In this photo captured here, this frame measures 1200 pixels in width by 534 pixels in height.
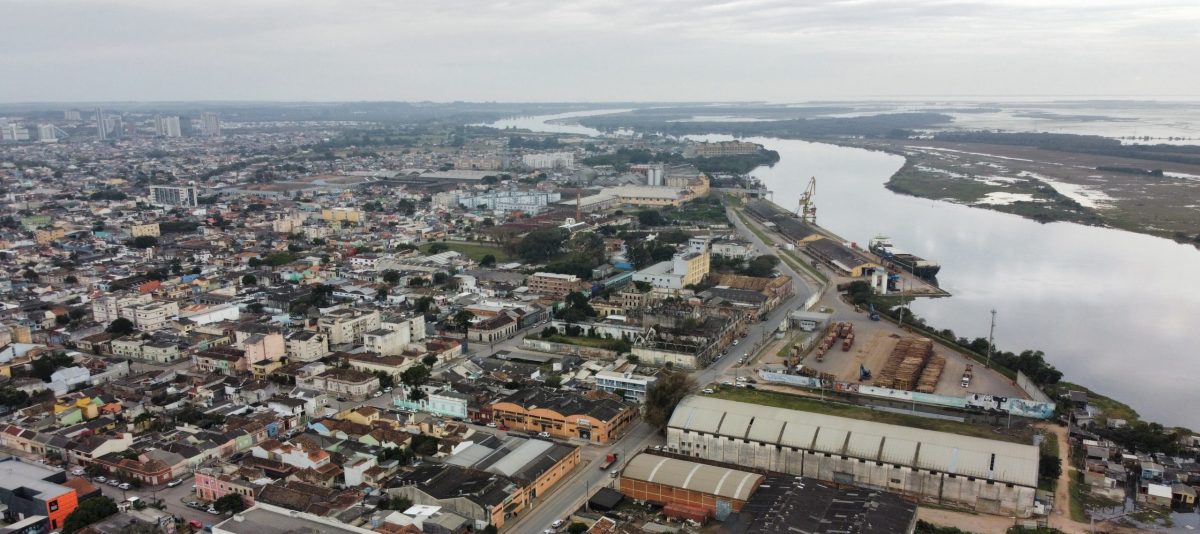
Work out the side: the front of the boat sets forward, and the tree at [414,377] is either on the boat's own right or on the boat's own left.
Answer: on the boat's own right

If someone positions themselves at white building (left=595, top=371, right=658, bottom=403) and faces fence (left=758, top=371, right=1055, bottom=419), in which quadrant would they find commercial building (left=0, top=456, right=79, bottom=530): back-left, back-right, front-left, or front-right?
back-right

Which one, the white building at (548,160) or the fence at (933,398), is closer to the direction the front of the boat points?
the fence

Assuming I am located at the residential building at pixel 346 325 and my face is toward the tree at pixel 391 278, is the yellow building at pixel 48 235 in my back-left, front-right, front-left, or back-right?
front-left

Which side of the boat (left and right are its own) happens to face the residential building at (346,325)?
right

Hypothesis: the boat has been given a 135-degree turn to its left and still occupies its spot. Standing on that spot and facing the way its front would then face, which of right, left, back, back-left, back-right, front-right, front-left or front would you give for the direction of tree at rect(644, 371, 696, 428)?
back

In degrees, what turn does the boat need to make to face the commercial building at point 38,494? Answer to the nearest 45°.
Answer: approximately 90° to its right

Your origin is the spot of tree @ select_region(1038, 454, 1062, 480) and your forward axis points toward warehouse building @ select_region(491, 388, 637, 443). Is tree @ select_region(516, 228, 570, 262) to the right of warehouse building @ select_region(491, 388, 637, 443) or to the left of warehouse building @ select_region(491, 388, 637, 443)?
right

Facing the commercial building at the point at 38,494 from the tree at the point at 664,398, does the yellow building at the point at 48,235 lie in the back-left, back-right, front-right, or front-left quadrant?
front-right

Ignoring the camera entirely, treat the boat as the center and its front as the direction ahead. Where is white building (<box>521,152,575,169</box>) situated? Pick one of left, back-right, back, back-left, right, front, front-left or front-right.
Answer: back

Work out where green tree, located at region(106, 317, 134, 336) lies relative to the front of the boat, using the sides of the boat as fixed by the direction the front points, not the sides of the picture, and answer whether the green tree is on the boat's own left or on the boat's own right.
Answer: on the boat's own right

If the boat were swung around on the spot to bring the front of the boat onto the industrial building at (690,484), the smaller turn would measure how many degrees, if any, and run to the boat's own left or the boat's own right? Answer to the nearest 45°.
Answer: approximately 45° to the boat's own right

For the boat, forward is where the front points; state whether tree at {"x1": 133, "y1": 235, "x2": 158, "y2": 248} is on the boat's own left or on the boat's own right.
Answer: on the boat's own right

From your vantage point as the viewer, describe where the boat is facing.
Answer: facing the viewer and to the right of the viewer

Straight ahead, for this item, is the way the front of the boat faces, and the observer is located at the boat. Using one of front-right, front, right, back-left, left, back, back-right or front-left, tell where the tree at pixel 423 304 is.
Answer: right

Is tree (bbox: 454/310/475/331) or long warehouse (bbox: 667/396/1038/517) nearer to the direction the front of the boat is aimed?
the long warehouse

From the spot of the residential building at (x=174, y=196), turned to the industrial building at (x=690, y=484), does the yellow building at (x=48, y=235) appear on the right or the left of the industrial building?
right
